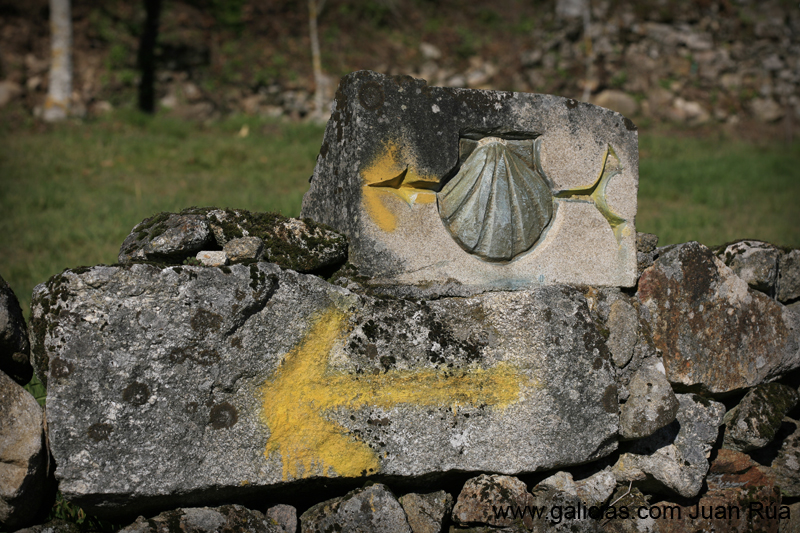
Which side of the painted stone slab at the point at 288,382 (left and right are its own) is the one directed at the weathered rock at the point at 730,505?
left

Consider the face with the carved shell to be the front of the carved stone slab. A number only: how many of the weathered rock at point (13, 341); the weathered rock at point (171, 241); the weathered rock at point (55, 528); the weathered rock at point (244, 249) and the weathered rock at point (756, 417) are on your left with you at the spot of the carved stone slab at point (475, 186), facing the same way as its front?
1

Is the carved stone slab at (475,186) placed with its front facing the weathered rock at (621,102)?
no

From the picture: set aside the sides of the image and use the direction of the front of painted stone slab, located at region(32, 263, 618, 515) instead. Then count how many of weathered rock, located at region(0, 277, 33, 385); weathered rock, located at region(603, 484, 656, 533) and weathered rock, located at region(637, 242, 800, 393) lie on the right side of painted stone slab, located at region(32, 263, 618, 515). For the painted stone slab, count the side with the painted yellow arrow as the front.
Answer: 1

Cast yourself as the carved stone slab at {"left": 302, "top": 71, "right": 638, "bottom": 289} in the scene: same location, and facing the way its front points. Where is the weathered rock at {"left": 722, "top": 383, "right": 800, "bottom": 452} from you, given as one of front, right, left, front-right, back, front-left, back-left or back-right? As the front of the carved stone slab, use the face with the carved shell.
left

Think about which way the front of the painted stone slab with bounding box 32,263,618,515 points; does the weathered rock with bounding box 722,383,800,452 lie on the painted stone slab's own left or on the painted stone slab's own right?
on the painted stone slab's own left

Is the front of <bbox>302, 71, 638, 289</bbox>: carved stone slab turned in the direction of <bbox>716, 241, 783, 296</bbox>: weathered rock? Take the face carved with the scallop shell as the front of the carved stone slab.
no

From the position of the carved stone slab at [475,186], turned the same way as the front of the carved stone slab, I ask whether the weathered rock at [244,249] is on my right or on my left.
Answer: on my right

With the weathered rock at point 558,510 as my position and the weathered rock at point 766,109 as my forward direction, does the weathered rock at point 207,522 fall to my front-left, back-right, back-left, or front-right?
back-left

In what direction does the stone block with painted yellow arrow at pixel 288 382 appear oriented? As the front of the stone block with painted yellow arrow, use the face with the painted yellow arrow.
toward the camera

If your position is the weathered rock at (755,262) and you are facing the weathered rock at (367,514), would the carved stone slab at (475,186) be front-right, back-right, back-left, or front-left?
front-right

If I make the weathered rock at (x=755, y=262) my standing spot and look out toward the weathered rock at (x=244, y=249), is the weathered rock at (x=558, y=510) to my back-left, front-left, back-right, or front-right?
front-left

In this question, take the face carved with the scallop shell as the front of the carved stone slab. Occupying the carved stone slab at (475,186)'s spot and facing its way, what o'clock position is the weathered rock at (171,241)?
The weathered rock is roughly at 2 o'clock from the carved stone slab.

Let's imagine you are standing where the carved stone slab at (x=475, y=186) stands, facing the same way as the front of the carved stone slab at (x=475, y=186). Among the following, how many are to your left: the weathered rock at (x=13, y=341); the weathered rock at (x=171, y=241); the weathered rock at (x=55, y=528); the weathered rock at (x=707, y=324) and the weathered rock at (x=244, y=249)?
1
